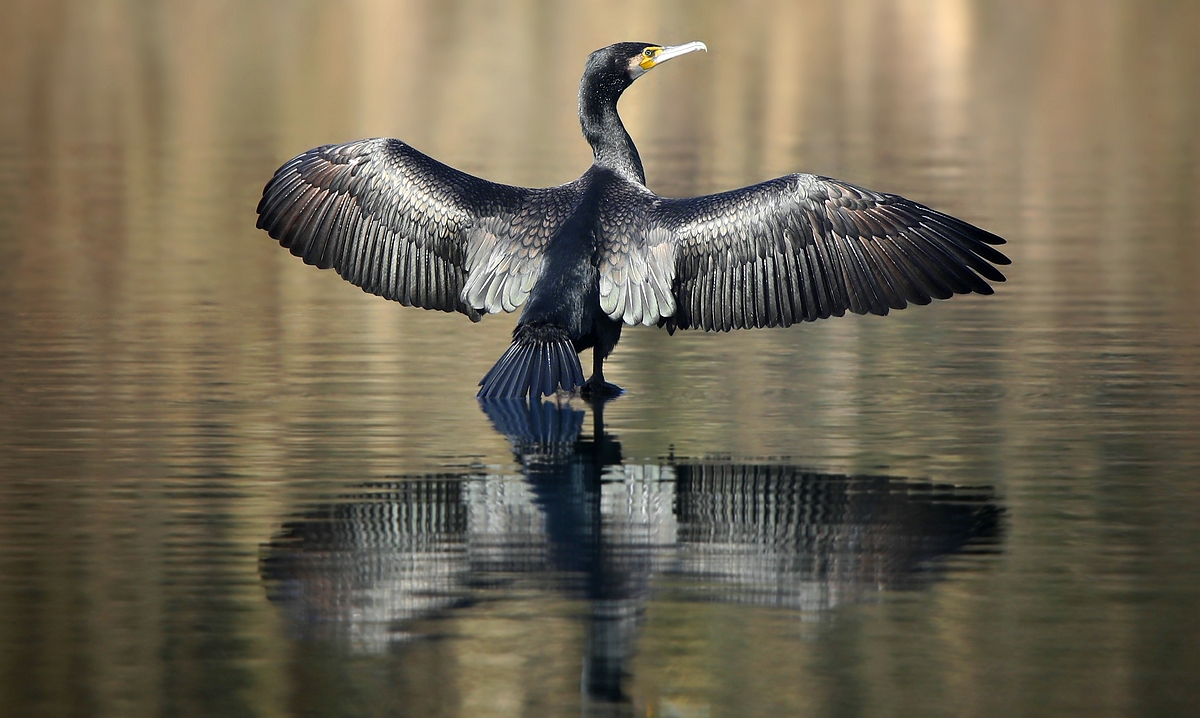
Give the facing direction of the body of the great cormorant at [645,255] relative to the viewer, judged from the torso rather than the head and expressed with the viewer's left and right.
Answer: facing away from the viewer and to the right of the viewer
